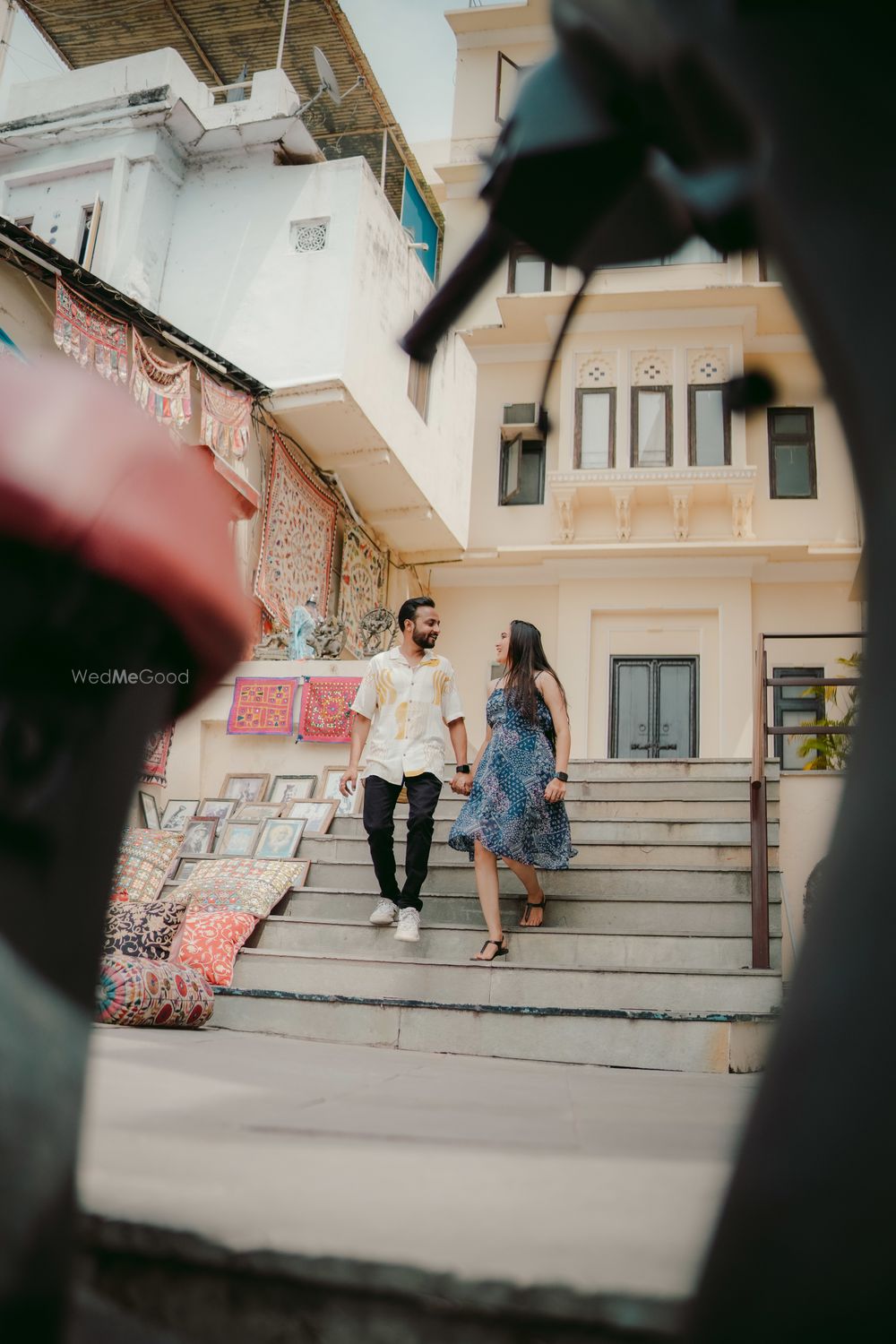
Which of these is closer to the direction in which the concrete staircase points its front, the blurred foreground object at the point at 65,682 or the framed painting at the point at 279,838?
the blurred foreground object

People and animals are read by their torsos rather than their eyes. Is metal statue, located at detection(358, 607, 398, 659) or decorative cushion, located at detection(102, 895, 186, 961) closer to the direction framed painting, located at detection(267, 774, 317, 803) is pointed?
the decorative cushion

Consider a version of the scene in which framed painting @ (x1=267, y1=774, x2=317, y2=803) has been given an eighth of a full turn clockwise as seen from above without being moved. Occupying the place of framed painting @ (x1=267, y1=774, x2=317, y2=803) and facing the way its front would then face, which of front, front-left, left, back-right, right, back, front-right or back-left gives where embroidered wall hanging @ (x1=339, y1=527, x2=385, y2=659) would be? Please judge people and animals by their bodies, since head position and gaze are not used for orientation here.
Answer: back-right

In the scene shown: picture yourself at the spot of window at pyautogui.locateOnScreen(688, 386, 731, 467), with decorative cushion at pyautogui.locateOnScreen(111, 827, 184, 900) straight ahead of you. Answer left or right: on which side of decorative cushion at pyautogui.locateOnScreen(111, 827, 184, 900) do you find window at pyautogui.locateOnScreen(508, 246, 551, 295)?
right

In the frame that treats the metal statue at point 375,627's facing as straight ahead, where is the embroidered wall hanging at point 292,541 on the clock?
The embroidered wall hanging is roughly at 4 o'clock from the metal statue.

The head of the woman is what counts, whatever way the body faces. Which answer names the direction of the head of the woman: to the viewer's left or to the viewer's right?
to the viewer's left

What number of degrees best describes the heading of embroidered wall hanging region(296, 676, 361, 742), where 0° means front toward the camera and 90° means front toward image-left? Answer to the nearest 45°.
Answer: approximately 0°

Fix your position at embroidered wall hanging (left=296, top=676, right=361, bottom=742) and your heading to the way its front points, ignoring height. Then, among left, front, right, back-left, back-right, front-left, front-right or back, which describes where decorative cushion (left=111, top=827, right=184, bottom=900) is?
front-right
